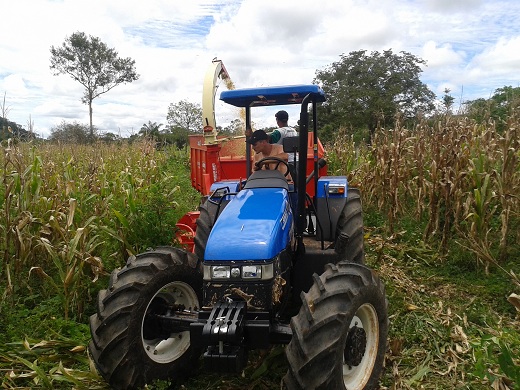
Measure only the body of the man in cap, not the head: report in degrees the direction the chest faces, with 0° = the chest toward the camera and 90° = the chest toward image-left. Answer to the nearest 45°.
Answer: approximately 45°

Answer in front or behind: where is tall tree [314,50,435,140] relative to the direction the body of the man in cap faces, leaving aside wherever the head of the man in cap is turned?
behind

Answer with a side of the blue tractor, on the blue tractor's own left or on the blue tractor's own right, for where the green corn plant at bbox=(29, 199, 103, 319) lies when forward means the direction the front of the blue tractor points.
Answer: on the blue tractor's own right

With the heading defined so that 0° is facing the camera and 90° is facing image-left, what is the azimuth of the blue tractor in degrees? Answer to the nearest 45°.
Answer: approximately 0°

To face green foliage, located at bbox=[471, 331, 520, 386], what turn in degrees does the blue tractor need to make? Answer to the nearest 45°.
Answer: approximately 90° to its left
